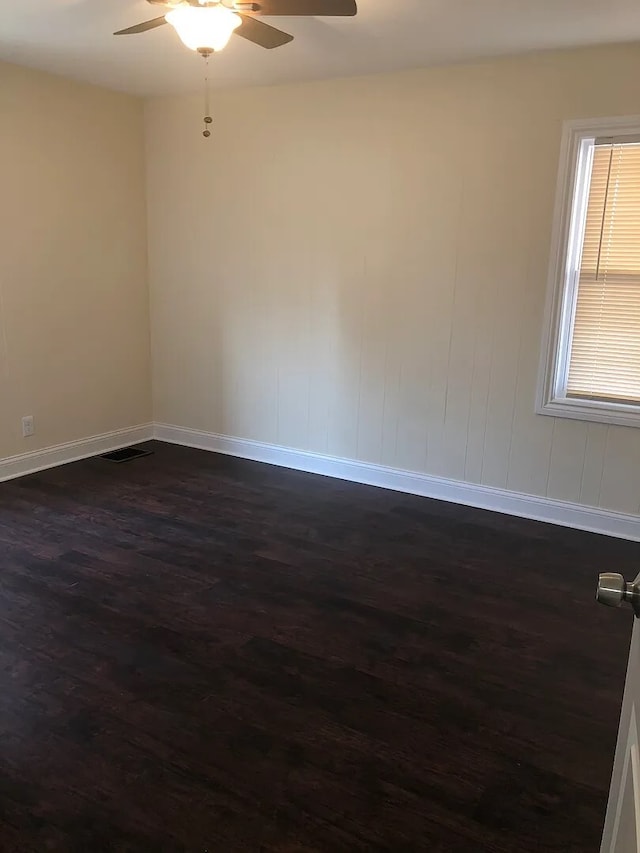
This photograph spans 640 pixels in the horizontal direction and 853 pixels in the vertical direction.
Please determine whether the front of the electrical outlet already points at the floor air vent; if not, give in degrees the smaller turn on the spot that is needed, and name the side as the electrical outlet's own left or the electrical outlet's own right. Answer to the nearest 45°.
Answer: approximately 45° to the electrical outlet's own left

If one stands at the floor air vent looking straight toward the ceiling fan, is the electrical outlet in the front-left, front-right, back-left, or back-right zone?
front-right

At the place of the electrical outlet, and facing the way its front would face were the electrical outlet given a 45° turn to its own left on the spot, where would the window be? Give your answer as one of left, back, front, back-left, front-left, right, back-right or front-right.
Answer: front-right

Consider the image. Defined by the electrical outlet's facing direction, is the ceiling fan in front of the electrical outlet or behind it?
in front

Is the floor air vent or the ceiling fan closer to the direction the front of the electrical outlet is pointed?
the ceiling fan

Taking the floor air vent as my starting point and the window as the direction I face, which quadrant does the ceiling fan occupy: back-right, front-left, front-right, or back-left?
front-right

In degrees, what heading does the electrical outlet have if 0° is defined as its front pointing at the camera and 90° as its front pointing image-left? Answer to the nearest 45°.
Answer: approximately 315°
